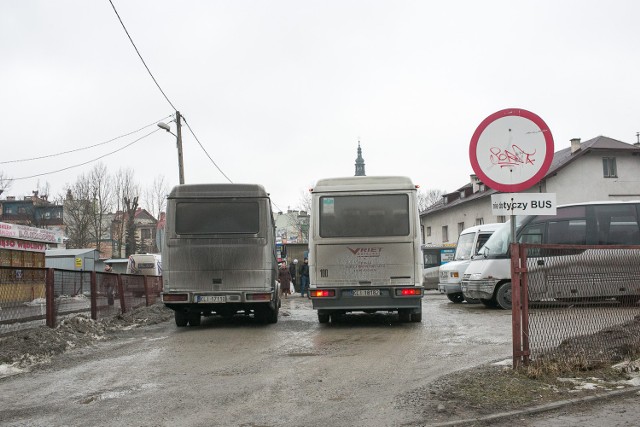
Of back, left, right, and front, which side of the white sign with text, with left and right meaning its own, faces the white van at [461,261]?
back

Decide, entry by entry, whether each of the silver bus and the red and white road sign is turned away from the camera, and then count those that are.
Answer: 1

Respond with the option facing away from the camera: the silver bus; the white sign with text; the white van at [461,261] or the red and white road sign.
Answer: the silver bus

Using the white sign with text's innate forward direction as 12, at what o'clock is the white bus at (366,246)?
The white bus is roughly at 5 o'clock from the white sign with text.

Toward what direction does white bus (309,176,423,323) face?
away from the camera

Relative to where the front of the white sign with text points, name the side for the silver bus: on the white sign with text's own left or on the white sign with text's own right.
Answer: on the white sign with text's own right

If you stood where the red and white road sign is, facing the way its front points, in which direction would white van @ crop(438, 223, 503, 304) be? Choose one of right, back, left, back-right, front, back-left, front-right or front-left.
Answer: back

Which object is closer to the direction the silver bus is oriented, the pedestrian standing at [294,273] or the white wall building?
the pedestrian standing

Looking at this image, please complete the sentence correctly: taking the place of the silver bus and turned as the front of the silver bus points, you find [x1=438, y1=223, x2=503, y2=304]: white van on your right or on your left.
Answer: on your right

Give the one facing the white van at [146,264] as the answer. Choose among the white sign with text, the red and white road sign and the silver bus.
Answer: the silver bus

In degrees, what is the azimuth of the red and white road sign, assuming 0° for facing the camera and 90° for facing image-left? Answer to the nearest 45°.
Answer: approximately 0°

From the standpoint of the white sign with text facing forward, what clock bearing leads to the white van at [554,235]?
The white van is roughly at 6 o'clock from the white sign with text.
